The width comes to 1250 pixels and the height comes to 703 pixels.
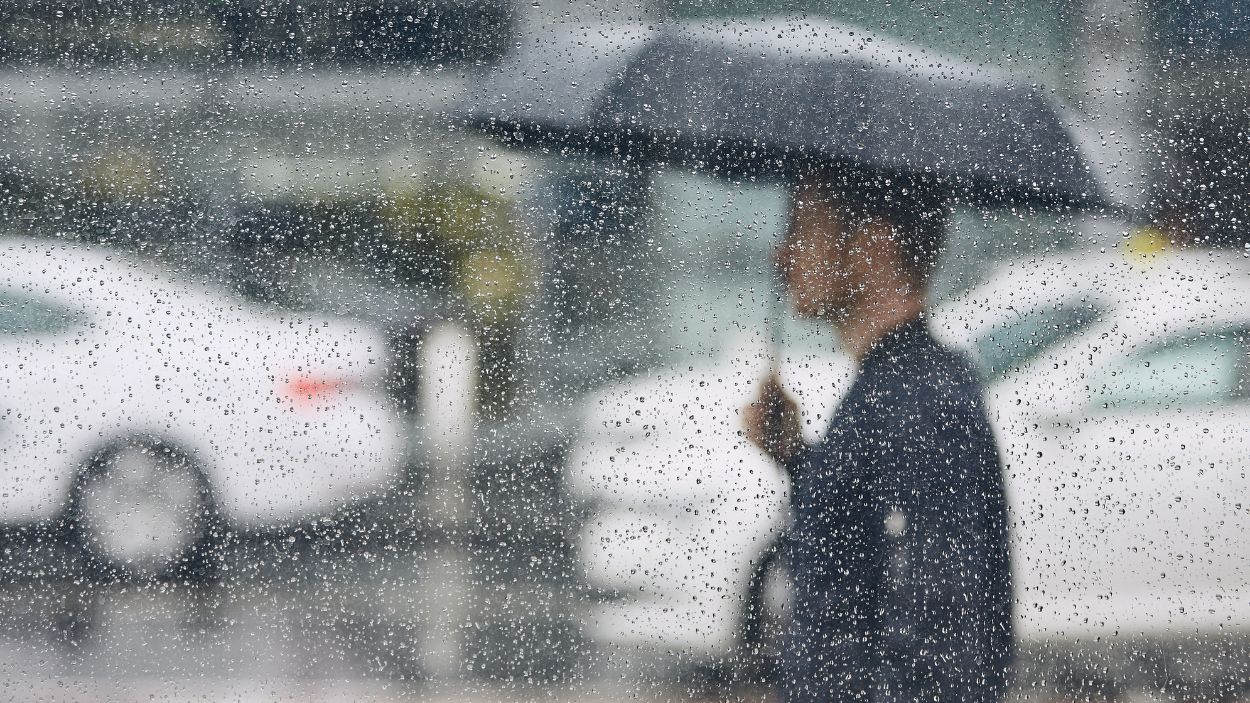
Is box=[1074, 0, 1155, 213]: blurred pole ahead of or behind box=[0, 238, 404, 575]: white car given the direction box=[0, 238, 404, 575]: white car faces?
behind

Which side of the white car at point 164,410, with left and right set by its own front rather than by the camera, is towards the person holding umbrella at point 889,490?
left

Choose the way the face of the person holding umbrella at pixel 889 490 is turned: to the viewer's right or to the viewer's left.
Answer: to the viewer's left

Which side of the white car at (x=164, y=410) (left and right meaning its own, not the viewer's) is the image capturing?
left

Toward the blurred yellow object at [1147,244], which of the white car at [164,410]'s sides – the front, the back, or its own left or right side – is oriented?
back

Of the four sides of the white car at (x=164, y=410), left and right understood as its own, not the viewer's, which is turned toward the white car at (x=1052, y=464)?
back
